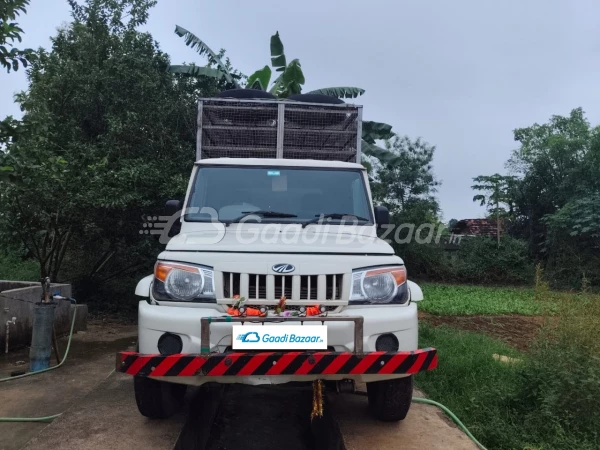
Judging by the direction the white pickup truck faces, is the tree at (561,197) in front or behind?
behind

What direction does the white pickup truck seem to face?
toward the camera

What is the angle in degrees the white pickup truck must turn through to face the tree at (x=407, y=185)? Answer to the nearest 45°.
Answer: approximately 180°

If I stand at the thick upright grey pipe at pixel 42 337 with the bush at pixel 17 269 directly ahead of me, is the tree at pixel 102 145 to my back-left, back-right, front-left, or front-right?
front-right

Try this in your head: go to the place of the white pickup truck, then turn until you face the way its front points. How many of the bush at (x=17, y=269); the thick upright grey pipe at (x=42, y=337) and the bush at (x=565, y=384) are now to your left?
1

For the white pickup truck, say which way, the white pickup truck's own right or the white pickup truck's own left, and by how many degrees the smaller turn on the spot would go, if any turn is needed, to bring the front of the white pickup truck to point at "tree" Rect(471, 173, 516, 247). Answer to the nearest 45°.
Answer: approximately 135° to the white pickup truck's own left

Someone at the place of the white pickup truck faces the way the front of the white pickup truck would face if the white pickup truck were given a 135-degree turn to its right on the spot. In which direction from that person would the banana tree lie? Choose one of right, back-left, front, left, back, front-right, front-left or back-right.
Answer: front-right

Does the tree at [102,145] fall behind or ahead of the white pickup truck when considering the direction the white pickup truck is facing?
behind

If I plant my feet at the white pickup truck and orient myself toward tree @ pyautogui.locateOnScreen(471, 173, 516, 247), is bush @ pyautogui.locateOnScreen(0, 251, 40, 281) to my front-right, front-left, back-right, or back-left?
front-left
